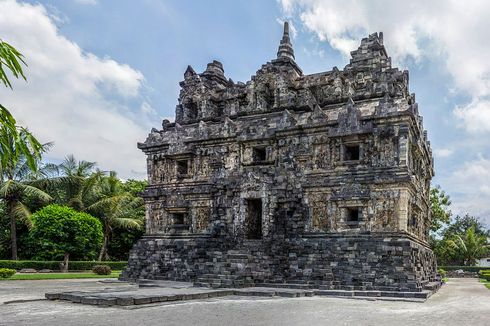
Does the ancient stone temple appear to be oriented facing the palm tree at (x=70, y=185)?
no

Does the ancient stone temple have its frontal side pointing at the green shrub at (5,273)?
no

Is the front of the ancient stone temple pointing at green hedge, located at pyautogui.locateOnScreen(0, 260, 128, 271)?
no

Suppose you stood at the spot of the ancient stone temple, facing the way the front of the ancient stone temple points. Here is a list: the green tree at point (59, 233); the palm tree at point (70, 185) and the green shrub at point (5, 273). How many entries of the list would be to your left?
0

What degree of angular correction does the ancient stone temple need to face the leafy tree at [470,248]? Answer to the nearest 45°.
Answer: approximately 135° to its left

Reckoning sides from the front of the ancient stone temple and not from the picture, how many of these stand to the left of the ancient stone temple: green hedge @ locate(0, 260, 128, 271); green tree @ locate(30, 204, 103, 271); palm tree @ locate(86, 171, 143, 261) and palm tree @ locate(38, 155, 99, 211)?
0

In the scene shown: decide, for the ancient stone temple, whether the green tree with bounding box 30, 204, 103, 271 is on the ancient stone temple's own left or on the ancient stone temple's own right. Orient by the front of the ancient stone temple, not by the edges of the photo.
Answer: on the ancient stone temple's own right

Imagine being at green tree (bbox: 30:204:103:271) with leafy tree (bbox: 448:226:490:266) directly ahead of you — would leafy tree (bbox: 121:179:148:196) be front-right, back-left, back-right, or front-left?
front-left

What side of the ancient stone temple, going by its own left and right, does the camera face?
front
